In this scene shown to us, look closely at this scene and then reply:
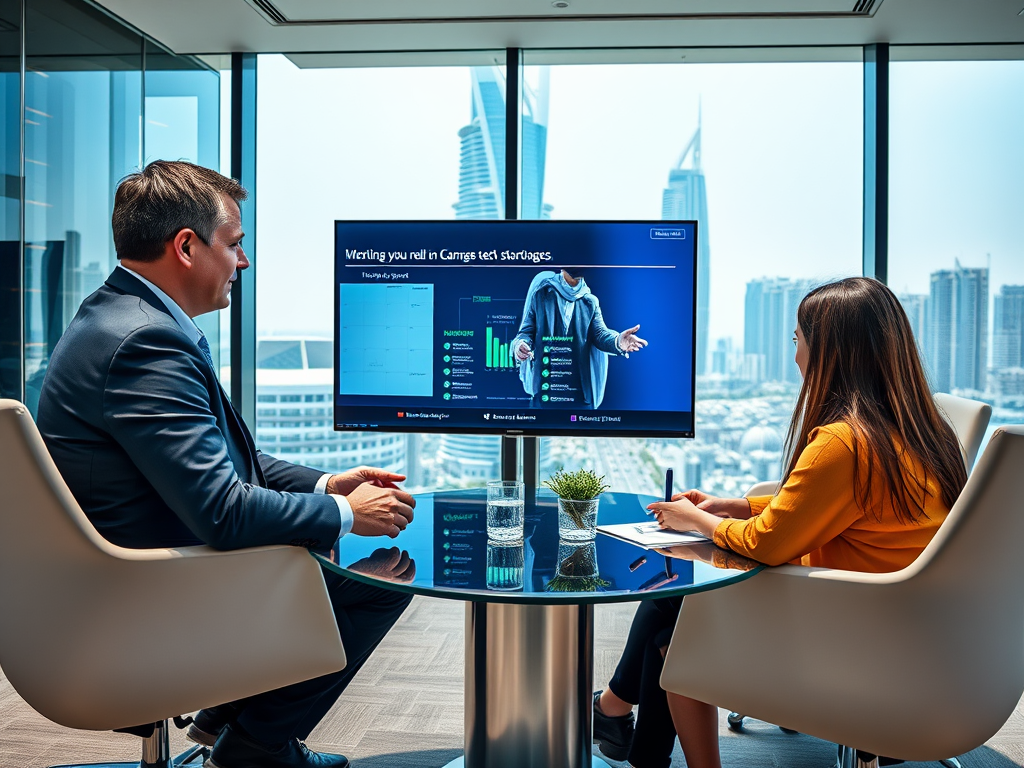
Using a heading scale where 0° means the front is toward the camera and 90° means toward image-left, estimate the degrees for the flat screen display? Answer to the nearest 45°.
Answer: approximately 0°

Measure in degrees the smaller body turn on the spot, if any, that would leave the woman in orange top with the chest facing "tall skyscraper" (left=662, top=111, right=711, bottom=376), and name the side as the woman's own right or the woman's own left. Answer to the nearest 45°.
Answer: approximately 45° to the woman's own right

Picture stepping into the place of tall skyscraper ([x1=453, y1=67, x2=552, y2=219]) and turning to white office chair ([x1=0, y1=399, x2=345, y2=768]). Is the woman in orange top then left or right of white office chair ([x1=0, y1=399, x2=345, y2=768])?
left

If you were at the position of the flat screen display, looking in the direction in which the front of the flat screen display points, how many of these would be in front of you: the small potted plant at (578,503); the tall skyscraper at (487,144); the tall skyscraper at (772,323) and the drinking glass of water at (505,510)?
2

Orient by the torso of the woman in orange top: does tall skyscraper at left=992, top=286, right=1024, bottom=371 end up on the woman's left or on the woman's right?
on the woman's right

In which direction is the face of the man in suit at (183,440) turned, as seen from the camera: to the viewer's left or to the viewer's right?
to the viewer's right

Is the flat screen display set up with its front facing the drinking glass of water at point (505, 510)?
yes

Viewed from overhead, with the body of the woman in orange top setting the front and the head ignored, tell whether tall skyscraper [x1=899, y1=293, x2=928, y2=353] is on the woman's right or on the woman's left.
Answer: on the woman's right

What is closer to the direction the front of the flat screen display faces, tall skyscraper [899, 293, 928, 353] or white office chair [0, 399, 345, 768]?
the white office chair

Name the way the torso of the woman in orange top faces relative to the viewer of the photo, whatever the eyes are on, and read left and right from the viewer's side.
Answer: facing away from the viewer and to the left of the viewer

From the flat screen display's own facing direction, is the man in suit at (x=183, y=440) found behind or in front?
in front

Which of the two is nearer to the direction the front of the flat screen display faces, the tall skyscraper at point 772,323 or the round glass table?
the round glass table

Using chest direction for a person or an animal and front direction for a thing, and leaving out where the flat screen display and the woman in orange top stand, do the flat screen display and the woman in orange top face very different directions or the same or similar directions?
very different directions

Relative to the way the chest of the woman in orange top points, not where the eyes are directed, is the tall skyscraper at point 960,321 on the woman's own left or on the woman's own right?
on the woman's own right

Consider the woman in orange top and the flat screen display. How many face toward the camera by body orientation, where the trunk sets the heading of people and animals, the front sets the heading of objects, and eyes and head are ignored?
1

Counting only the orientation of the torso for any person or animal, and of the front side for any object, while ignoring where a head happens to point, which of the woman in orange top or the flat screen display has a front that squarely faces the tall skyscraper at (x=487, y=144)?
the woman in orange top
